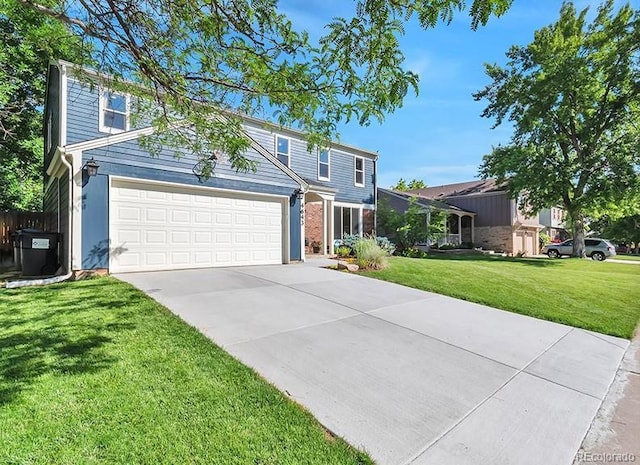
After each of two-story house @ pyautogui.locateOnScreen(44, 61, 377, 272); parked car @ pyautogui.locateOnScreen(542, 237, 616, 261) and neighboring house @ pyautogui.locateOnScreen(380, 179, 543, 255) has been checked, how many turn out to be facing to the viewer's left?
1

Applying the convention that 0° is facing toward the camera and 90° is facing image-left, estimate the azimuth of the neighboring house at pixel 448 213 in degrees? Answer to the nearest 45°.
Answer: approximately 315°

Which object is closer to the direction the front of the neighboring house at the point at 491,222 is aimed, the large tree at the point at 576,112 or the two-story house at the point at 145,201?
the large tree

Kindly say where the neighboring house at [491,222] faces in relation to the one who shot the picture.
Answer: facing the viewer and to the right of the viewer

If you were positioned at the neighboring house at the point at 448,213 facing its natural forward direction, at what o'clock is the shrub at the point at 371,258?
The shrub is roughly at 2 o'clock from the neighboring house.

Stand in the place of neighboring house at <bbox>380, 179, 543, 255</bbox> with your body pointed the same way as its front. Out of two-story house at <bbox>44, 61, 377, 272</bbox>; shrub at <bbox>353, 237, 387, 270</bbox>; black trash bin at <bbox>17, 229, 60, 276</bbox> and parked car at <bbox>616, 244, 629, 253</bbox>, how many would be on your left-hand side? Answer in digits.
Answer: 1

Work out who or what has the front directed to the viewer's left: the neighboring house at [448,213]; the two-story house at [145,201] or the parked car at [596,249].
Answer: the parked car

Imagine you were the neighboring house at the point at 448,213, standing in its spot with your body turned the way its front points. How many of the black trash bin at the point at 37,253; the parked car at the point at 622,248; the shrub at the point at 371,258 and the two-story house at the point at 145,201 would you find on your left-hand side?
1

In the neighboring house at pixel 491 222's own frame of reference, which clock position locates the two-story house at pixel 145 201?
The two-story house is roughly at 2 o'clock from the neighboring house.

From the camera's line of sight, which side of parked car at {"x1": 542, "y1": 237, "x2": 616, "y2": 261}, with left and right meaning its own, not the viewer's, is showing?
left

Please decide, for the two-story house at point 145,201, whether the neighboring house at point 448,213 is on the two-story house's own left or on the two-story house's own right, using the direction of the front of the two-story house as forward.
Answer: on the two-story house's own left

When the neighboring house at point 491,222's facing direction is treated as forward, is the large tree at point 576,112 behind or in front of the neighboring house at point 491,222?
in front
